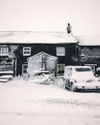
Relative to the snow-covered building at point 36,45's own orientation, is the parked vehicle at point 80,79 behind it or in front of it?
in front

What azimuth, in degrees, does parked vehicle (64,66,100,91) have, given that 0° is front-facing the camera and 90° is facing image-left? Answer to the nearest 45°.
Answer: approximately 315°

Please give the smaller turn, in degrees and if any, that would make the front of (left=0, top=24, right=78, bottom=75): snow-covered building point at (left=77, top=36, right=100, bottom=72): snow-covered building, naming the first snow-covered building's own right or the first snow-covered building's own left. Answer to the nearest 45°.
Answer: approximately 90° to the first snow-covered building's own left

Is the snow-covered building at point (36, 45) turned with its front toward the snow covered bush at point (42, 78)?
yes

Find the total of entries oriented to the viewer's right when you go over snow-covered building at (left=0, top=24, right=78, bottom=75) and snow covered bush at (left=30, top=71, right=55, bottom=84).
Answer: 0

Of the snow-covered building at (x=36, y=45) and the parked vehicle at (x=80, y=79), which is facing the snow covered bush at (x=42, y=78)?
the snow-covered building

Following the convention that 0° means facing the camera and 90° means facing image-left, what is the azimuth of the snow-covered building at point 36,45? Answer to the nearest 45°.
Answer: approximately 0°

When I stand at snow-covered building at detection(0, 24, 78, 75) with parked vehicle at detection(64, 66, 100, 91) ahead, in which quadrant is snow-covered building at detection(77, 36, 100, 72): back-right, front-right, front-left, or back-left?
front-left

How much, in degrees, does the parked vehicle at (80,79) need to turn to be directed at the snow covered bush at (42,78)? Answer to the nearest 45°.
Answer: approximately 135° to its right
